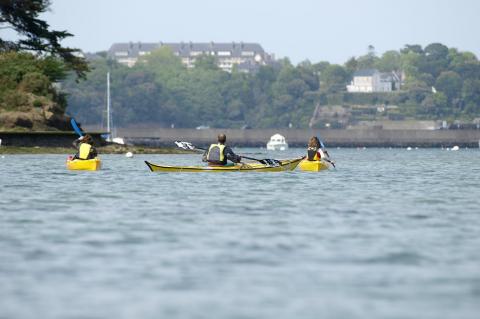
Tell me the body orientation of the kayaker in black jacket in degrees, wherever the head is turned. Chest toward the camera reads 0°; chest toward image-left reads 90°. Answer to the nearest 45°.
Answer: approximately 225°
